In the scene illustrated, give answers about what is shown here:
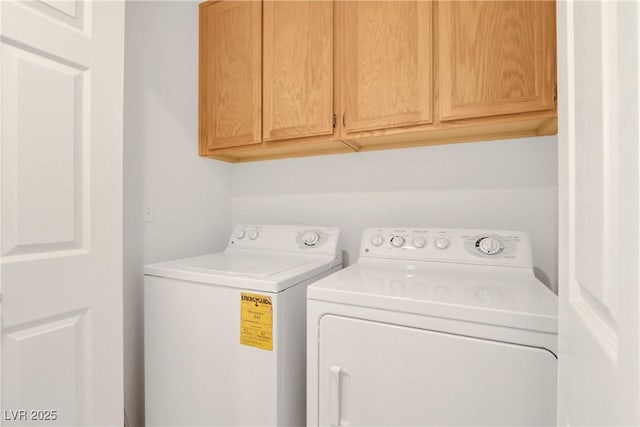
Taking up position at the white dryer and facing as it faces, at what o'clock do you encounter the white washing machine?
The white washing machine is roughly at 3 o'clock from the white dryer.

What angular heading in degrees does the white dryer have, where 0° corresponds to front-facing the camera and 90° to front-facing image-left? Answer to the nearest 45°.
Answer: approximately 0°

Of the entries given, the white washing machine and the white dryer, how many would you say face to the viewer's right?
0

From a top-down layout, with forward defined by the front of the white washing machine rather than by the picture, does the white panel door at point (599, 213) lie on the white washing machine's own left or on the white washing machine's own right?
on the white washing machine's own left

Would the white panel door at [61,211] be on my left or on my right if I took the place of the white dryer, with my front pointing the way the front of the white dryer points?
on my right
